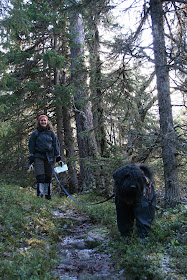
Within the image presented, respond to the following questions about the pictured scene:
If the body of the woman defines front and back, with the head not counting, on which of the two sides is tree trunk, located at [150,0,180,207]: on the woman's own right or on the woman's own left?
on the woman's own left

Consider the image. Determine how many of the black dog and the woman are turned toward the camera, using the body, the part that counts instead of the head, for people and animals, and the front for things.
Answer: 2

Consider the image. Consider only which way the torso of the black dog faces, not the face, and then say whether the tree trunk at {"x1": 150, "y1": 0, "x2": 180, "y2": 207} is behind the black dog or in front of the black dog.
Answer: behind

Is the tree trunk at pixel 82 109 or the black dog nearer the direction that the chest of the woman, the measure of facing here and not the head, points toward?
the black dog

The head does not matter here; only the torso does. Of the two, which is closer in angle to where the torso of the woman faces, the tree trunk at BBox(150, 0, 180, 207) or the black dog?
the black dog

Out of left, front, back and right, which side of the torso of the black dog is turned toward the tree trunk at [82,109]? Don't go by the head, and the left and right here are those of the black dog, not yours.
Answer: back

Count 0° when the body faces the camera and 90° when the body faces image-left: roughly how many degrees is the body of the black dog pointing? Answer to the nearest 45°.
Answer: approximately 0°

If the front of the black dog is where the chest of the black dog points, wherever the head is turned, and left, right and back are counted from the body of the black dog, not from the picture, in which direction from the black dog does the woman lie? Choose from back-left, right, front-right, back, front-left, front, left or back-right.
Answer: back-right

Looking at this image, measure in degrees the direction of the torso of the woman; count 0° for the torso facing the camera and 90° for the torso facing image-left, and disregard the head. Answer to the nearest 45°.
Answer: approximately 0°
